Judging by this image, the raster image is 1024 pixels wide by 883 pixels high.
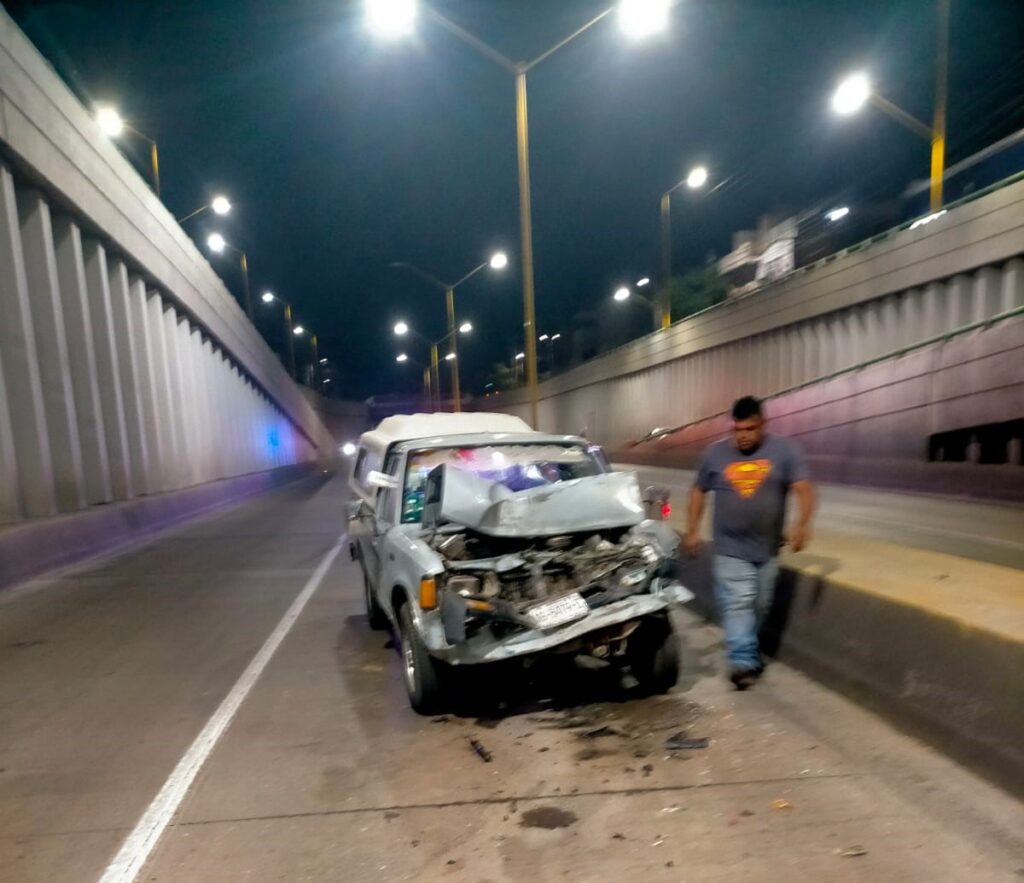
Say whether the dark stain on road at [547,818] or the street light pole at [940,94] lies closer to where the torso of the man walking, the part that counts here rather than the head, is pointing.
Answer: the dark stain on road

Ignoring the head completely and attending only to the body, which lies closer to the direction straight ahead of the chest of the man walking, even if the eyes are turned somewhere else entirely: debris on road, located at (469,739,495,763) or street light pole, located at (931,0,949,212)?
the debris on road

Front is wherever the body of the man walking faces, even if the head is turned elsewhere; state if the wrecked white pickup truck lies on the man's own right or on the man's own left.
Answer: on the man's own right

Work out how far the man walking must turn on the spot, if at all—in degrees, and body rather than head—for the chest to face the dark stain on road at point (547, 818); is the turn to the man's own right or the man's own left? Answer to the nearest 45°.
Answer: approximately 45° to the man's own right

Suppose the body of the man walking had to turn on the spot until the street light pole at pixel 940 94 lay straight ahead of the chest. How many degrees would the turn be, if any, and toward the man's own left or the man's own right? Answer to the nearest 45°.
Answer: approximately 180°

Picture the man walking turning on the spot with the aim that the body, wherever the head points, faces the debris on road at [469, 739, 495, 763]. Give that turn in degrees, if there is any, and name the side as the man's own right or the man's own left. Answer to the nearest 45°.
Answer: approximately 45° to the man's own right

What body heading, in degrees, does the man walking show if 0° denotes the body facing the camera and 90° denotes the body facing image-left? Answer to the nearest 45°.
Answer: approximately 0°

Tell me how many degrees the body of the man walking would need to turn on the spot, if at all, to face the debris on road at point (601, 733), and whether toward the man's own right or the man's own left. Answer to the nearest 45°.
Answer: approximately 45° to the man's own right
